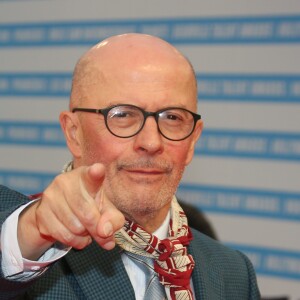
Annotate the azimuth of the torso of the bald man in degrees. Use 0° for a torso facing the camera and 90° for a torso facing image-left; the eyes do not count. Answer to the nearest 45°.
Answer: approximately 315°
